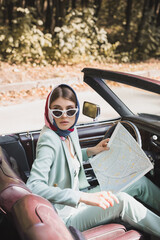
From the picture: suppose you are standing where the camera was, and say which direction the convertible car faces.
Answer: facing away from the viewer and to the right of the viewer

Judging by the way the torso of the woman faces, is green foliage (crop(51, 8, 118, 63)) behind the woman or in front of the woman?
behind

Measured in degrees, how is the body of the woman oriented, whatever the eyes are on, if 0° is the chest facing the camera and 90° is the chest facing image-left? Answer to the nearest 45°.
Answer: approximately 315°

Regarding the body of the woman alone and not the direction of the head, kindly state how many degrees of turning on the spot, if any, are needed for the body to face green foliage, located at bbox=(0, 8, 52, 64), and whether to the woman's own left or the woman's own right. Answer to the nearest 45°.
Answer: approximately 135° to the woman's own left

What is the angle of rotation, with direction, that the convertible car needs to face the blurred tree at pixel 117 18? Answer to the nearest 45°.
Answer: approximately 45° to its left

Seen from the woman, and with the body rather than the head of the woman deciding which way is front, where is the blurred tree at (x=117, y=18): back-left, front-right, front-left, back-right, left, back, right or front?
back-left
